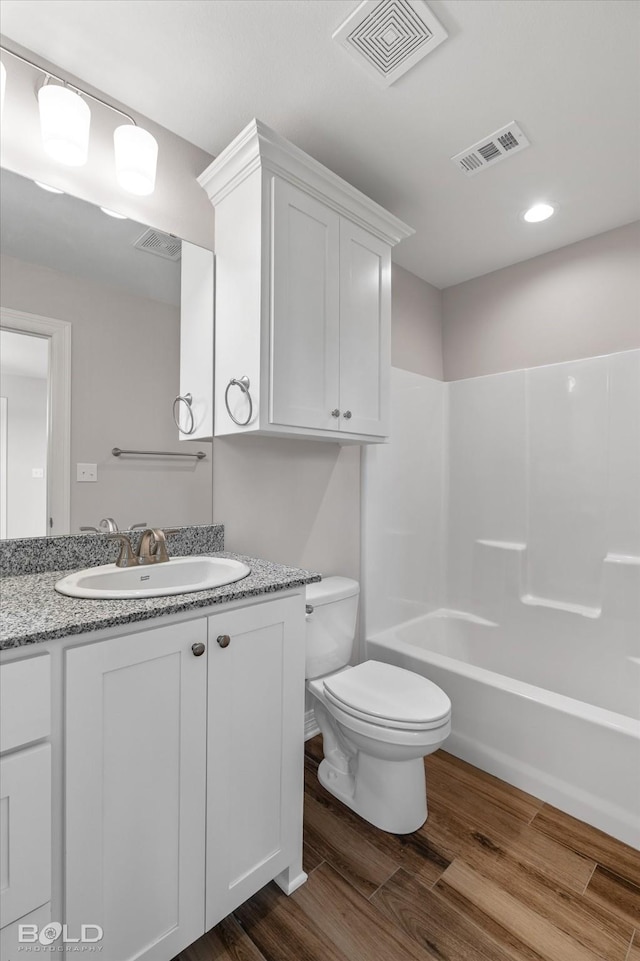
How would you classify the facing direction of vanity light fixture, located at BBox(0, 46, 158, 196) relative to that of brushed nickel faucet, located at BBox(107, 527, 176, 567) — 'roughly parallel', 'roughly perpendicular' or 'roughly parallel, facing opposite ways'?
roughly parallel

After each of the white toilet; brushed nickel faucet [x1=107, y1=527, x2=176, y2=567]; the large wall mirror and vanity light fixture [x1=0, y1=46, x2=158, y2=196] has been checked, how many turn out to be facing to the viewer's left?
0

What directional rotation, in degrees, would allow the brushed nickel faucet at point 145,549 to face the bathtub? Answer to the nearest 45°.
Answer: approximately 45° to its left

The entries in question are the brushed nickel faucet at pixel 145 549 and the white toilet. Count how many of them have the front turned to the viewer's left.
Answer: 0

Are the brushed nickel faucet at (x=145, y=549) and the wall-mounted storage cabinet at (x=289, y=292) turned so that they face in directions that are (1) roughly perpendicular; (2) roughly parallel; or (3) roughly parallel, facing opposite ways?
roughly parallel

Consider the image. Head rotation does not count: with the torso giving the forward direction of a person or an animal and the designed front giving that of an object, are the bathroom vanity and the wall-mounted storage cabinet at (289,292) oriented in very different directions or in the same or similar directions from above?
same or similar directions

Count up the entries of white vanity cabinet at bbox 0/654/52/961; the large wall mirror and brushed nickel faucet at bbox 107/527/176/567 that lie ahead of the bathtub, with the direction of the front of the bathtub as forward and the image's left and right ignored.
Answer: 3

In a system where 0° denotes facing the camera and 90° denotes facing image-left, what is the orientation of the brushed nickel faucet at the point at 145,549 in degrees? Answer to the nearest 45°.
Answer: approximately 315°

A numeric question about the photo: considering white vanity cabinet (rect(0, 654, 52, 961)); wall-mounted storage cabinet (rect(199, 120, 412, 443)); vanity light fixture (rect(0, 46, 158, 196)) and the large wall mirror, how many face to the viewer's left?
0

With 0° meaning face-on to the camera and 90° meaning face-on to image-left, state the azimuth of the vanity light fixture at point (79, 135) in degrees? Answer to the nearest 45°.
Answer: approximately 315°

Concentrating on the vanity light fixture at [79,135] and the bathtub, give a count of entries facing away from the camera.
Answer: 0

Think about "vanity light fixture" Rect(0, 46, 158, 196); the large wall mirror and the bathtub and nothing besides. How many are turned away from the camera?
0

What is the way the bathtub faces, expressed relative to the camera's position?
facing the viewer and to the left of the viewer

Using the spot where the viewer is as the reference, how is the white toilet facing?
facing the viewer and to the right of the viewer

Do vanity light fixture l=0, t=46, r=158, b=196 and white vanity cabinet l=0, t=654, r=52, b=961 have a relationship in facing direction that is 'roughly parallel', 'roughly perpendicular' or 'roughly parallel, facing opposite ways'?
roughly parallel

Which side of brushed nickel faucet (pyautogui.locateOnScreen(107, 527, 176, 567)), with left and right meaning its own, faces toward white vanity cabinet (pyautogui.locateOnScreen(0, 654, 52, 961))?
right
